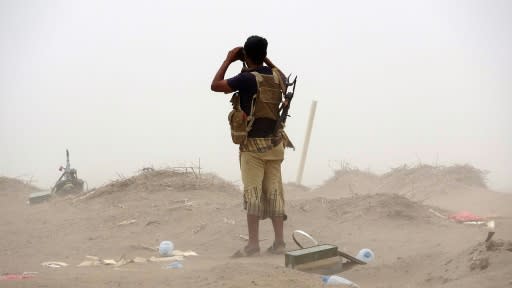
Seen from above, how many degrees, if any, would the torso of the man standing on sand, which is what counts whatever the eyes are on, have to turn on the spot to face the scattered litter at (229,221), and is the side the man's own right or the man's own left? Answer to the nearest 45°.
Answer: approximately 45° to the man's own right

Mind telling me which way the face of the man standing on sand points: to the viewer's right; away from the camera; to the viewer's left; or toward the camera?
away from the camera

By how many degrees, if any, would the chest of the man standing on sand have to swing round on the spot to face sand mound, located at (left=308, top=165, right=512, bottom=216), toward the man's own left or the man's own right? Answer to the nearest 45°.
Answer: approximately 90° to the man's own right

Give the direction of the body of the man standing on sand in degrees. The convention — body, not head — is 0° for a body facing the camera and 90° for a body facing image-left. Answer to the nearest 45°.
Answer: approximately 135°

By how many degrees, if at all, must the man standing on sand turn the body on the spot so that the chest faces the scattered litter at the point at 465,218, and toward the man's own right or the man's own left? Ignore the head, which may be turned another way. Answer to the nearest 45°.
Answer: approximately 90° to the man's own right
